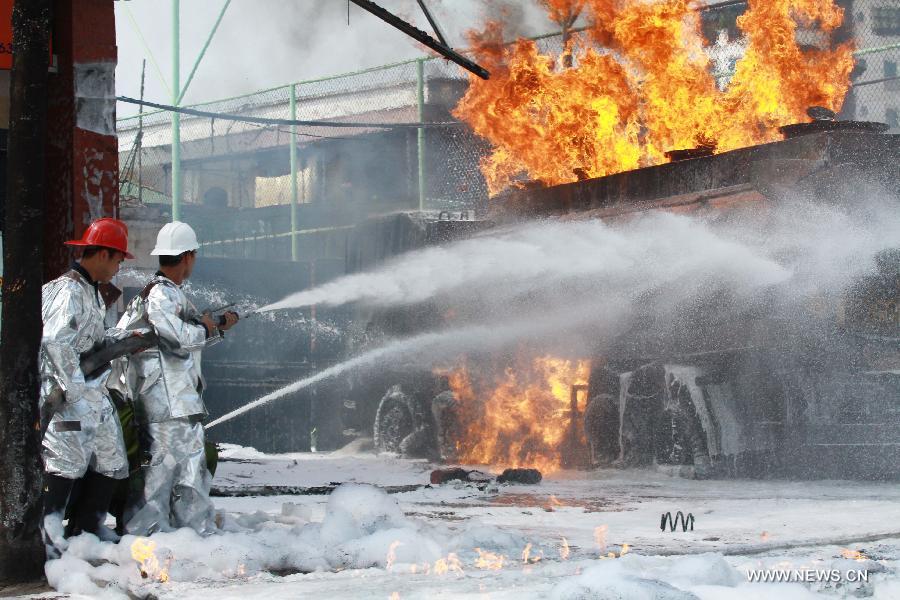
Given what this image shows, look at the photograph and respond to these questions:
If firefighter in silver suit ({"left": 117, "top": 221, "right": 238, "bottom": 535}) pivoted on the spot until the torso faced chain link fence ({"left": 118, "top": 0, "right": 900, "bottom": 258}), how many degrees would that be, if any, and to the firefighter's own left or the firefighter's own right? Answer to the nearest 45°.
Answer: approximately 45° to the firefighter's own left

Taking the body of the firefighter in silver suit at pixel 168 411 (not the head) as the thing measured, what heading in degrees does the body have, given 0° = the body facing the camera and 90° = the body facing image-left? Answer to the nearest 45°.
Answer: approximately 225°

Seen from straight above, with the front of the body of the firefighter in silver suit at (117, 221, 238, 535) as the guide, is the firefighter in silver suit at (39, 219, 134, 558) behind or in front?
behind

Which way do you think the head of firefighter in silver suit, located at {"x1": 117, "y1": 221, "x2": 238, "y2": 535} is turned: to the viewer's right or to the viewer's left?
to the viewer's right

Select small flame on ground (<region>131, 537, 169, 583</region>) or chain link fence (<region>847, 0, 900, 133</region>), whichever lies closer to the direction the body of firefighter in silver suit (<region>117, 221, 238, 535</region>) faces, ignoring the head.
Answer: the chain link fence

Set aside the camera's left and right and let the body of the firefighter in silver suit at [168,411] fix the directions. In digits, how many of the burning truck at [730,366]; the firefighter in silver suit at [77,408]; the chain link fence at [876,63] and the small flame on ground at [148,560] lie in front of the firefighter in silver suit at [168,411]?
2

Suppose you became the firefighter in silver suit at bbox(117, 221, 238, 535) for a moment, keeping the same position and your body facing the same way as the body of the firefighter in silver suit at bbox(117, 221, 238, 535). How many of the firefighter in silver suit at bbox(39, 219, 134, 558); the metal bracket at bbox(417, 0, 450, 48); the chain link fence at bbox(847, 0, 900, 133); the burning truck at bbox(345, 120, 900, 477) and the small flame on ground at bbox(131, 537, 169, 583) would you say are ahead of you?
3

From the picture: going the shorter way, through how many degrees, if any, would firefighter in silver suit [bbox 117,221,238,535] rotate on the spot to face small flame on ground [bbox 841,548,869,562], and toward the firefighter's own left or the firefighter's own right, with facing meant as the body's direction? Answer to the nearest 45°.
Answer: approximately 45° to the firefighter's own right
